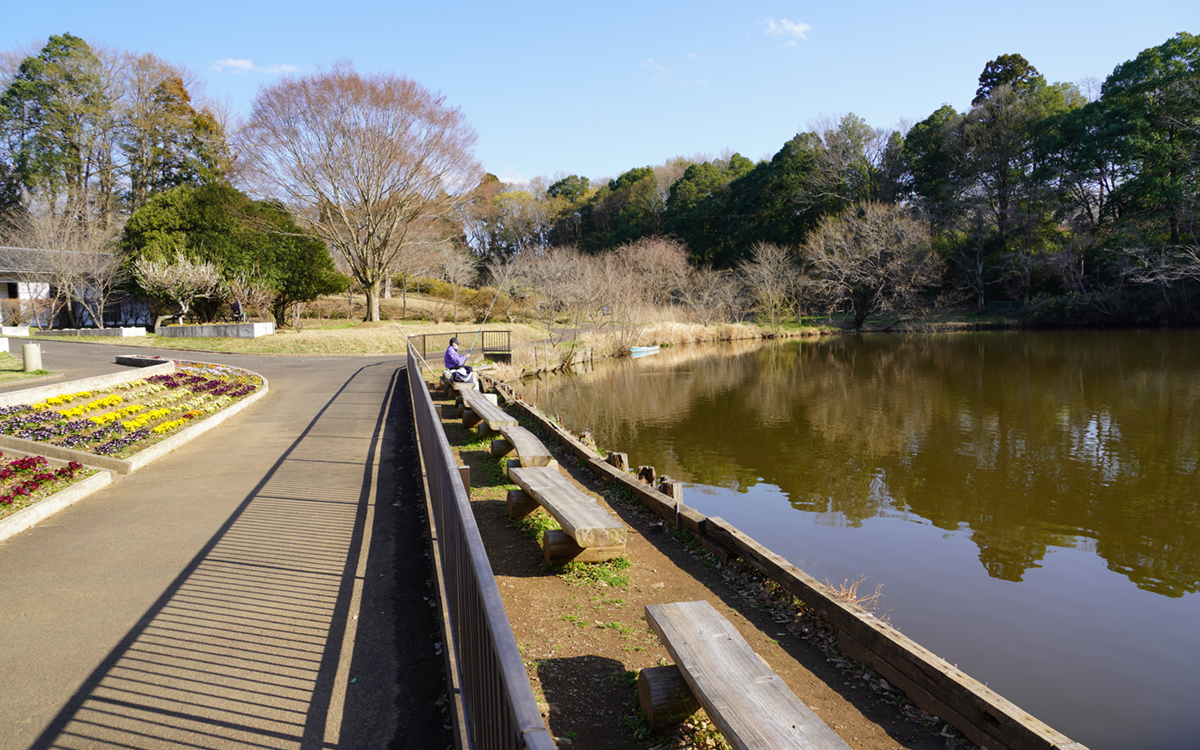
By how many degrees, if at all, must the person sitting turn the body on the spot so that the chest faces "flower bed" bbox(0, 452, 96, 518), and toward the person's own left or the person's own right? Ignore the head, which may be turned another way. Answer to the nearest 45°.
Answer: approximately 135° to the person's own right

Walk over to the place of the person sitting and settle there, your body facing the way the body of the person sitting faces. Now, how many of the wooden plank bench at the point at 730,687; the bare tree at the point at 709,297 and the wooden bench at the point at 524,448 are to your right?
2

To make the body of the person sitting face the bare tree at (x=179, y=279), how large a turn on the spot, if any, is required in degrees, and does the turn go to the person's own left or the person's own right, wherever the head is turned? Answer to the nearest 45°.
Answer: approximately 135° to the person's own left

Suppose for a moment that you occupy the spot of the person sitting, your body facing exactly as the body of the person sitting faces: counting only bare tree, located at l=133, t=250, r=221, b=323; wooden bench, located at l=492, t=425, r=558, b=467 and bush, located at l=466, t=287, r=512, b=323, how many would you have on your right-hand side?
1

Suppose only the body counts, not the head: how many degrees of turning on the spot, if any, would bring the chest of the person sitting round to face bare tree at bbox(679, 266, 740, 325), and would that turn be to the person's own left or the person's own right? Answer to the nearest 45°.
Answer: approximately 45° to the person's own left

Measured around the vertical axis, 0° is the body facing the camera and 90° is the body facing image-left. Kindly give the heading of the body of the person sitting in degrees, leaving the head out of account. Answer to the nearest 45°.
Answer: approximately 270°

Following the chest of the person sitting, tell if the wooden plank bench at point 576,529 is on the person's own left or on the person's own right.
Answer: on the person's own right

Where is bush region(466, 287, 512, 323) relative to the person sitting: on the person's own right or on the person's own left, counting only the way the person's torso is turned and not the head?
on the person's own left

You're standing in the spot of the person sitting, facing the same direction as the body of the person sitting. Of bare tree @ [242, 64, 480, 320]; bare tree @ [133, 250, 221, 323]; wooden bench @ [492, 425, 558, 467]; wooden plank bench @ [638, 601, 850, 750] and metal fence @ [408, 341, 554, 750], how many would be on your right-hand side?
3

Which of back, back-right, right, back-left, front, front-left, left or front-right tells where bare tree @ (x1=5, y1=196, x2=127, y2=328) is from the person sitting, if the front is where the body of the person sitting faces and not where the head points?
back-left

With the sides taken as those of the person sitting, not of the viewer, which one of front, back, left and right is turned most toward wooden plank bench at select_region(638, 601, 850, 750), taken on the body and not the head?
right

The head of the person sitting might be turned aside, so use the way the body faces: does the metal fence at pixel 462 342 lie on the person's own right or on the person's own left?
on the person's own left

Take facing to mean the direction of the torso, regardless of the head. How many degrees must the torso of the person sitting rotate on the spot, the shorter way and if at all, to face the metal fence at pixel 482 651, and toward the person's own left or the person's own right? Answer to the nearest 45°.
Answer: approximately 90° to the person's own right
